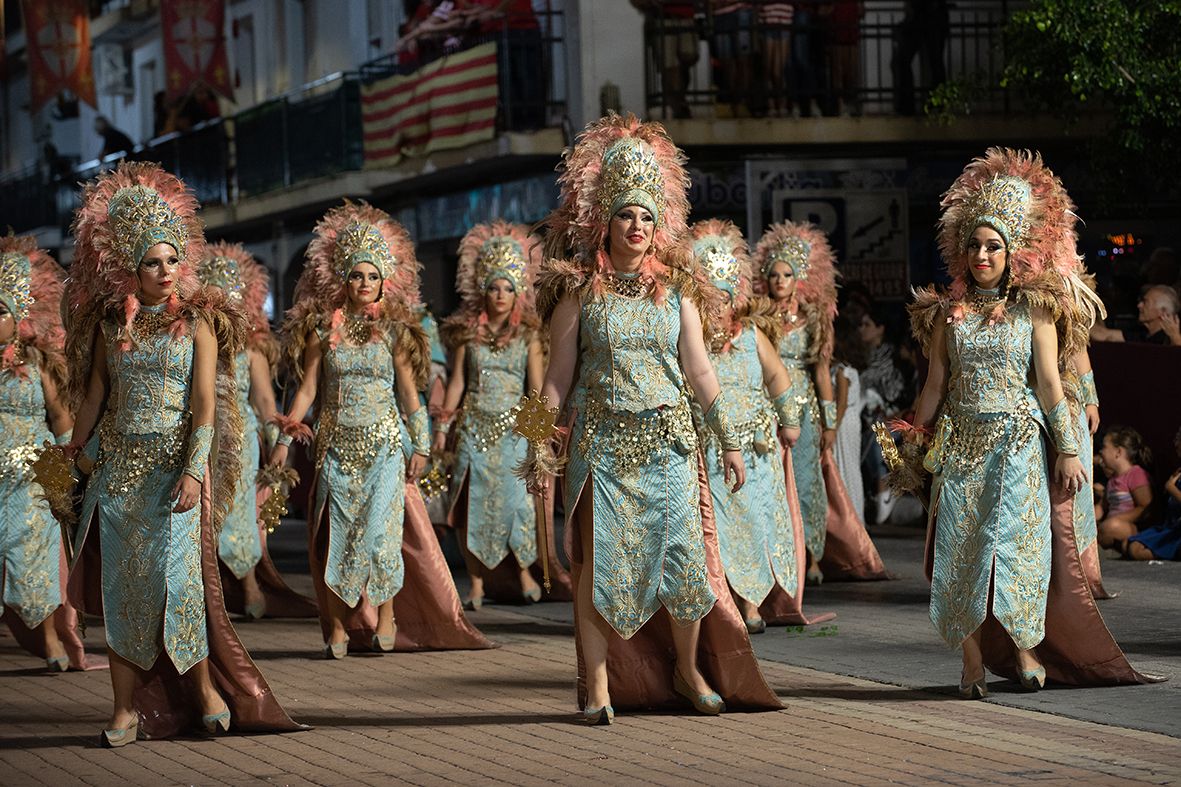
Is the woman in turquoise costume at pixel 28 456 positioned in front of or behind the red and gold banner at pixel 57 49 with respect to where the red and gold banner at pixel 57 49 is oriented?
in front

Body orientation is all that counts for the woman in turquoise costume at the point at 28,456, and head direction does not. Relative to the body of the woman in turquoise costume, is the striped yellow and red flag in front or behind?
behind

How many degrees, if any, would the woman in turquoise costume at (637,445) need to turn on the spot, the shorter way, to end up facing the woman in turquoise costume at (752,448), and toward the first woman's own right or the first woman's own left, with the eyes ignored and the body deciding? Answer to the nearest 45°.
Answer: approximately 180°

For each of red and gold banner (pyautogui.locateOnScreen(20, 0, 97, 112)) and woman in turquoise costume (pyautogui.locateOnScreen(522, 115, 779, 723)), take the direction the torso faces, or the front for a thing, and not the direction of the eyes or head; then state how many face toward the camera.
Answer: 2

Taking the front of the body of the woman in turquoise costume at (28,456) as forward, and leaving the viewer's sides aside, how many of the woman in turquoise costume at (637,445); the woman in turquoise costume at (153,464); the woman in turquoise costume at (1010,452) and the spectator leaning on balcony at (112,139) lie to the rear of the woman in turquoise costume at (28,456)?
1

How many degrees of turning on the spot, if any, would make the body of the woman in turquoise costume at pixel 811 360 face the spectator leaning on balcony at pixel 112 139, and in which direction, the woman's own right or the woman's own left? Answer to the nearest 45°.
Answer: approximately 90° to the woman's own right

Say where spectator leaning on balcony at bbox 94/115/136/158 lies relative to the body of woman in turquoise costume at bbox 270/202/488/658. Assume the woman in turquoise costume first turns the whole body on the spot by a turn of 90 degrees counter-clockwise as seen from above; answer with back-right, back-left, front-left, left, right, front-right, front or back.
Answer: left

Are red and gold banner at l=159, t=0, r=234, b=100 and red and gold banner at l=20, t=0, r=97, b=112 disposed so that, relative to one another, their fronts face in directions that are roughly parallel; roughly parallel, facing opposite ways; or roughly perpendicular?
roughly parallel

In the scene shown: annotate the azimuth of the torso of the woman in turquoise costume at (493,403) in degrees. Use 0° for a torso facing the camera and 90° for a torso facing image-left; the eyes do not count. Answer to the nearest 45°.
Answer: approximately 0°

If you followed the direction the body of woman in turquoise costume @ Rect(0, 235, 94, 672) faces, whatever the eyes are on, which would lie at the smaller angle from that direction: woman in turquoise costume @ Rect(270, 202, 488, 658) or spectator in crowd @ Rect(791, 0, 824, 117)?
the woman in turquoise costume

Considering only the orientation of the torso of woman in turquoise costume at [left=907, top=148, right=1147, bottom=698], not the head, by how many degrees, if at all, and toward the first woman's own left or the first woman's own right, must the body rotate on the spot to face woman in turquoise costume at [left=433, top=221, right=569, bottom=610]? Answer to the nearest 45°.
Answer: approximately 90° to the first woman's own right

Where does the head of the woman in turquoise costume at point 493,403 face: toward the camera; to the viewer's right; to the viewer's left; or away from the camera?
toward the camera

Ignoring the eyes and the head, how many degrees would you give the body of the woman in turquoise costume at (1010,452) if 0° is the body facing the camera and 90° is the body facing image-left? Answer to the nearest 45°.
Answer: approximately 45°

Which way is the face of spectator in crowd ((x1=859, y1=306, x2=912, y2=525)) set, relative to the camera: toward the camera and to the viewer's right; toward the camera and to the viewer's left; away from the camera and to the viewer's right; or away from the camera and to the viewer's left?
toward the camera and to the viewer's left

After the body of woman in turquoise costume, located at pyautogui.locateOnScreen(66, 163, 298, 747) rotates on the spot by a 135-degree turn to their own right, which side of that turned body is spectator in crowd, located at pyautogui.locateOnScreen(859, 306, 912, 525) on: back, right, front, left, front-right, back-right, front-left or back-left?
right

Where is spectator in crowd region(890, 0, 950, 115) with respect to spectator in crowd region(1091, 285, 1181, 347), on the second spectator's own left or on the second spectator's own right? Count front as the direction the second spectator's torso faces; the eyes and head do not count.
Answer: on the second spectator's own right

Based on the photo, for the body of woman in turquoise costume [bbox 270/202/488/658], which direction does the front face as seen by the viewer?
toward the camera

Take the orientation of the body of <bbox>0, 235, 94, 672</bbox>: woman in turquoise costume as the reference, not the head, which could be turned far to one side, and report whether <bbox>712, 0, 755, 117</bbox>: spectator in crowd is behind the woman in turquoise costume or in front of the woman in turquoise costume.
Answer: behind
